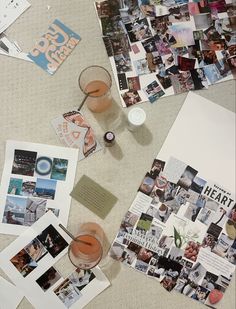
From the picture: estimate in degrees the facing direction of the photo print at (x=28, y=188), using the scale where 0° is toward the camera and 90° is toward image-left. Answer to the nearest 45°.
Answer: approximately 0°
